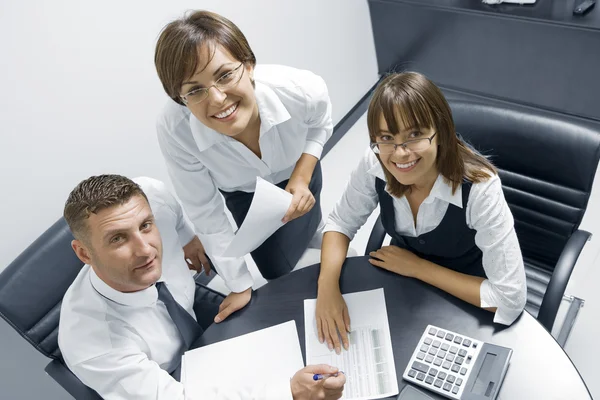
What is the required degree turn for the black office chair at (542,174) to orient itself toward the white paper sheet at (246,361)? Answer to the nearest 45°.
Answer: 0° — it already faces it

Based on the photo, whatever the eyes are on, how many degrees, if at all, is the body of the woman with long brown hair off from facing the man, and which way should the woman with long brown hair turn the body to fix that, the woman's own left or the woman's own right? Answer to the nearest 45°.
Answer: approximately 45° to the woman's own right

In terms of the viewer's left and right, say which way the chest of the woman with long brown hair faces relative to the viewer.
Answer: facing the viewer and to the left of the viewer

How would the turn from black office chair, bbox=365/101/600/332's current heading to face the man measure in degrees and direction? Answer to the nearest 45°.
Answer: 0° — it already faces them

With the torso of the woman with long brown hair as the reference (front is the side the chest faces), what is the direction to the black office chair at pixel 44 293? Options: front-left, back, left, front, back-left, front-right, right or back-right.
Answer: front-right

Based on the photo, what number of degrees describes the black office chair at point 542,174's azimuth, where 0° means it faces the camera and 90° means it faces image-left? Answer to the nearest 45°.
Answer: approximately 45°

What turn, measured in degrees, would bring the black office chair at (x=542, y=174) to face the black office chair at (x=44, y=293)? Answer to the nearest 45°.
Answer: approximately 45° to its right
